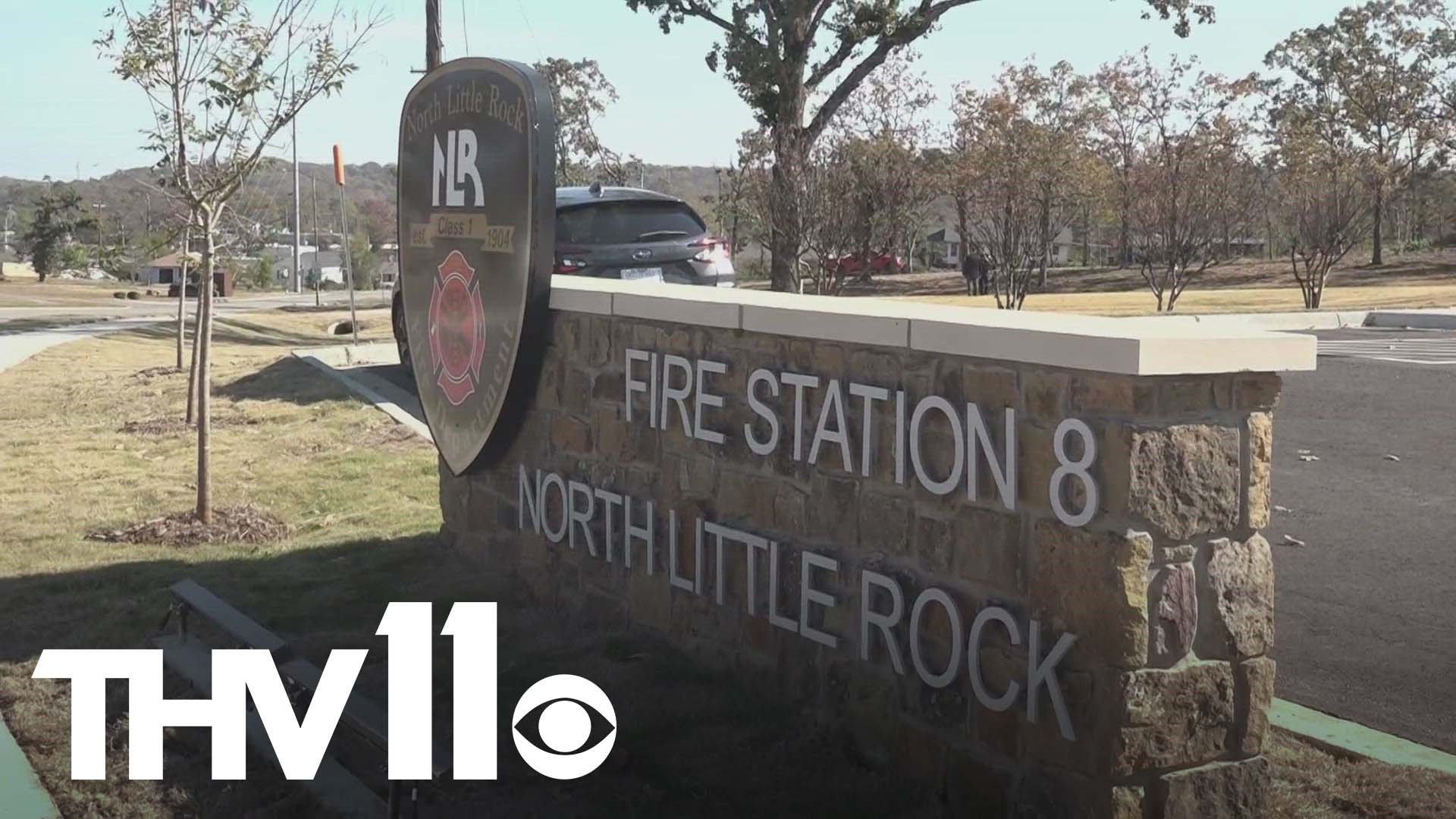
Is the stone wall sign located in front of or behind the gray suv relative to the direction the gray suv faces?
behind

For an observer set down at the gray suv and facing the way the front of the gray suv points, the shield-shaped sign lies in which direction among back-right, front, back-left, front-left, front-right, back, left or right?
back-left

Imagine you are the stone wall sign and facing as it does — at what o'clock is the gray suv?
The gray suv is roughly at 4 o'clock from the stone wall sign.

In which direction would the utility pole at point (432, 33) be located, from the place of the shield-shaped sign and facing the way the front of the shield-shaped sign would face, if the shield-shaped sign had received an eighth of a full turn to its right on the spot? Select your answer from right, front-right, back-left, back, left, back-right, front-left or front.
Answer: right

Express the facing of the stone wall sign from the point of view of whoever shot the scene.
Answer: facing the viewer and to the left of the viewer

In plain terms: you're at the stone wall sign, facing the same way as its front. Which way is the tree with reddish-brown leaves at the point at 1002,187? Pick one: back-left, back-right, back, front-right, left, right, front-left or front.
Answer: back-right

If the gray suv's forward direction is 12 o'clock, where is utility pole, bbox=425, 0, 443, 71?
The utility pole is roughly at 1 o'clock from the gray suv.

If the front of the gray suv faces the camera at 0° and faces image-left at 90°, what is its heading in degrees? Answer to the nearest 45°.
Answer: approximately 135°

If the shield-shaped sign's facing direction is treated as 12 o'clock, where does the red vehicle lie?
The red vehicle is roughly at 5 o'clock from the shield-shaped sign.
